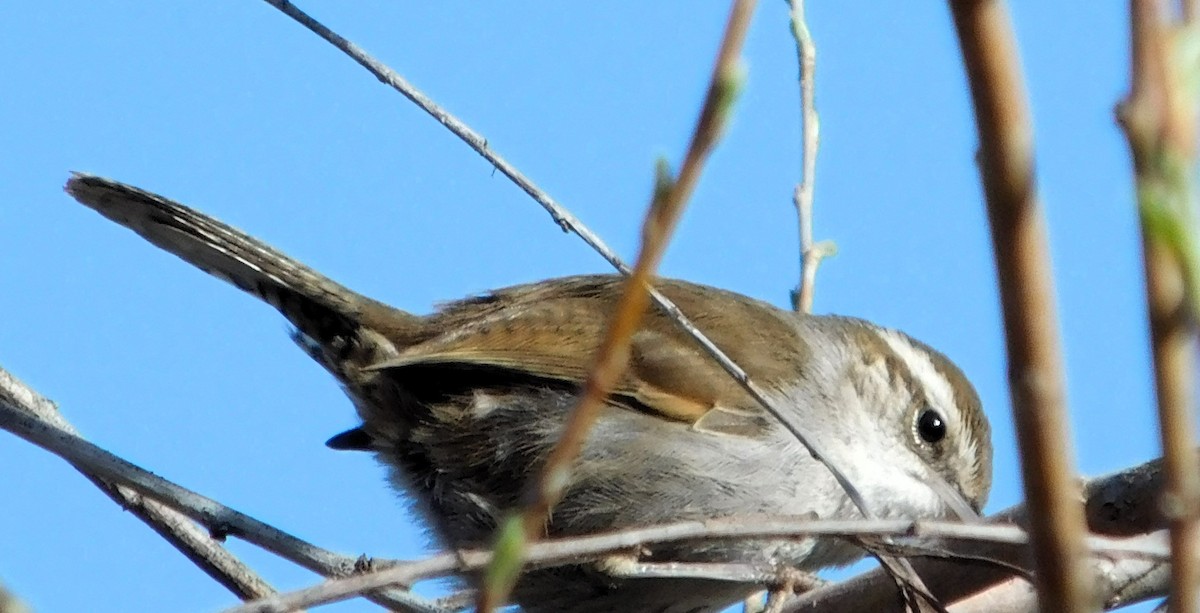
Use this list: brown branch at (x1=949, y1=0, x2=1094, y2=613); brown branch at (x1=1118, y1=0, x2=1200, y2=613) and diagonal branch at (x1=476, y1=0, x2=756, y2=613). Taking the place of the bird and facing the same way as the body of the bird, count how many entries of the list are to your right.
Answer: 3

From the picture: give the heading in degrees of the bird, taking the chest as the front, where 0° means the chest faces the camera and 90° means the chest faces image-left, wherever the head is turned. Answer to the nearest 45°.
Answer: approximately 270°

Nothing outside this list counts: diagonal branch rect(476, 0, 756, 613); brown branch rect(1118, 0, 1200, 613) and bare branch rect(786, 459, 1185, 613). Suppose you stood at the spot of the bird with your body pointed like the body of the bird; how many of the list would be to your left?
0

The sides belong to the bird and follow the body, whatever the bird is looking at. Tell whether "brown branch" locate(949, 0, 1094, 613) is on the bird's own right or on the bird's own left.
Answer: on the bird's own right

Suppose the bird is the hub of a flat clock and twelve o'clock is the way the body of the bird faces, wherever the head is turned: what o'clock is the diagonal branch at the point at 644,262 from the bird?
The diagonal branch is roughly at 3 o'clock from the bird.

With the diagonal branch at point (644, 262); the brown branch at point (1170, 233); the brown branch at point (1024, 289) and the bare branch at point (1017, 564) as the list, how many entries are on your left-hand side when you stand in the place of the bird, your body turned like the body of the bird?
0

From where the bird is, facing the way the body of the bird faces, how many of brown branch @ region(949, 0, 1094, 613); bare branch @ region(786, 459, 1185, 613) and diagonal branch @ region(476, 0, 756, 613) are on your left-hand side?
0

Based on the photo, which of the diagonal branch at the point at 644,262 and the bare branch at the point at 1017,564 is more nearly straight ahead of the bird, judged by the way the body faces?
the bare branch

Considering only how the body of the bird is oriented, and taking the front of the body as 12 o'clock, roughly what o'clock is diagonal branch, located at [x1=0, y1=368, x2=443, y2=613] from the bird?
The diagonal branch is roughly at 5 o'clock from the bird.

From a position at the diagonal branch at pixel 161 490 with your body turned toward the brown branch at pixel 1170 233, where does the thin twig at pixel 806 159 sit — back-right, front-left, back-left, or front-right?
front-left

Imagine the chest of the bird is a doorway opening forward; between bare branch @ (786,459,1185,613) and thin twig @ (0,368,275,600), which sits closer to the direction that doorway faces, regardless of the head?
the bare branch
